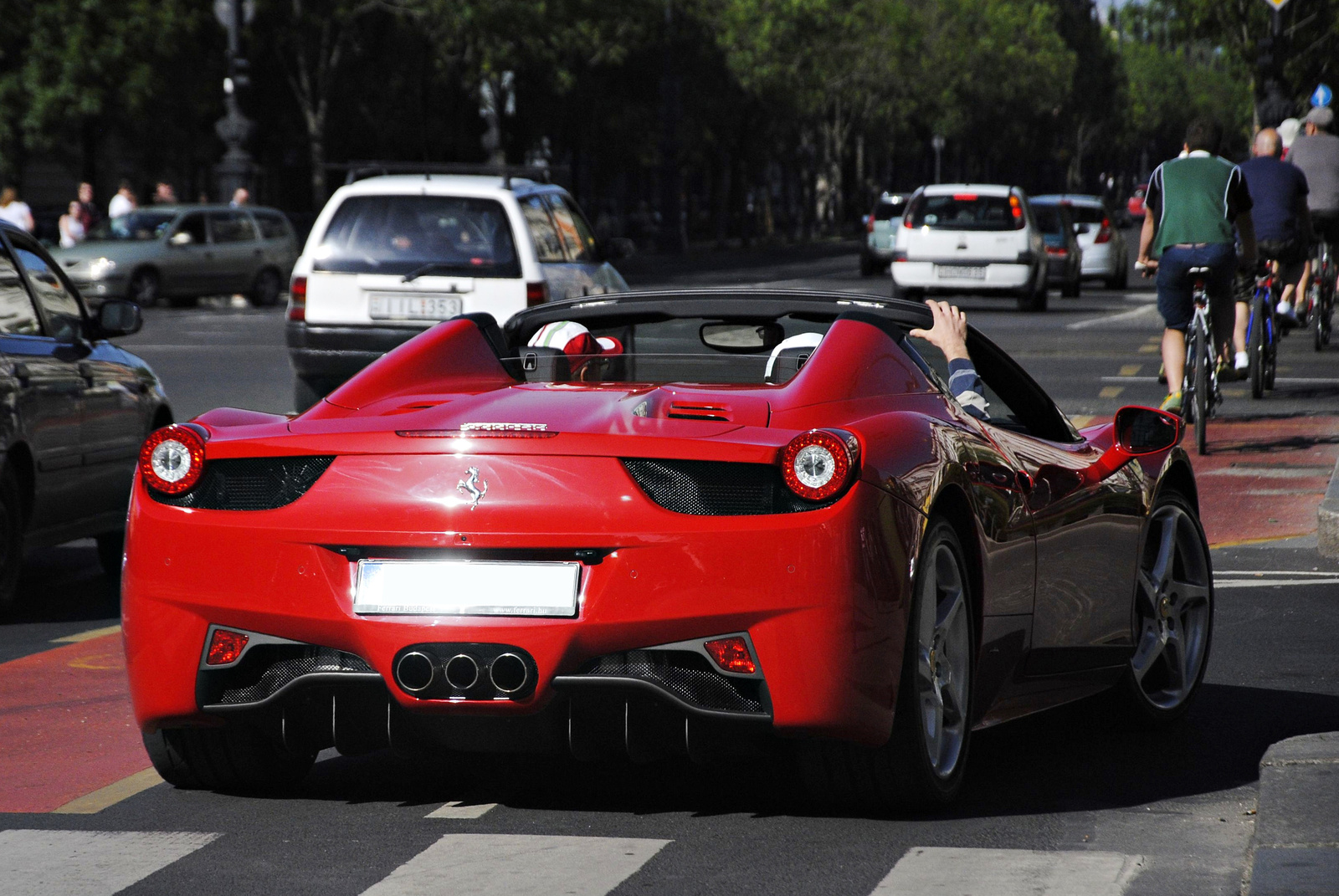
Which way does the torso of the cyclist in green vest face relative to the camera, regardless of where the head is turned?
away from the camera

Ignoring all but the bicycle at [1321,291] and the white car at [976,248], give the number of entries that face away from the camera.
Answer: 2

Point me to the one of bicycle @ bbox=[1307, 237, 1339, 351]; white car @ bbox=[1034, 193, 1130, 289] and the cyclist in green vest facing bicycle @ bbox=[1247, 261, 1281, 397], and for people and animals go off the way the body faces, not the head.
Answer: the cyclist in green vest

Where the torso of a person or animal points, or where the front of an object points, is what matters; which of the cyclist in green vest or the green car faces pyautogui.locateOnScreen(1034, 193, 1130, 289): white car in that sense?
the cyclist in green vest

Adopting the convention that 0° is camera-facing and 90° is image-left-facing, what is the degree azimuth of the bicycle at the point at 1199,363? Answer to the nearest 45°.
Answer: approximately 180°

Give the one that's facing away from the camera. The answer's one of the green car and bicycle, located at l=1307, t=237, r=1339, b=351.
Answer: the bicycle

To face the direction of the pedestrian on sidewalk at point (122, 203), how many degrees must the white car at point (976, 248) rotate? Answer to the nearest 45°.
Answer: approximately 90° to its left

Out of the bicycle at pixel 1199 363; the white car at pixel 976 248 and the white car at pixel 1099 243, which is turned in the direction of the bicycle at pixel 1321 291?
the bicycle at pixel 1199 363

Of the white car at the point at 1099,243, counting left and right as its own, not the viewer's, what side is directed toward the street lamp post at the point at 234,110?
left

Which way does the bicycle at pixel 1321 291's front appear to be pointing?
away from the camera

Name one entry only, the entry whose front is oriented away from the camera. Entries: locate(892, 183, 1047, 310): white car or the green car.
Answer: the white car

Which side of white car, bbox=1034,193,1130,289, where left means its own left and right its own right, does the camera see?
back

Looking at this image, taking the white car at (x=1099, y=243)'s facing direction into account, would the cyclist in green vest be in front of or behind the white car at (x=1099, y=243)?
behind

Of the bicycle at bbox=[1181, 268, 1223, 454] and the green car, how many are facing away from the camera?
1
